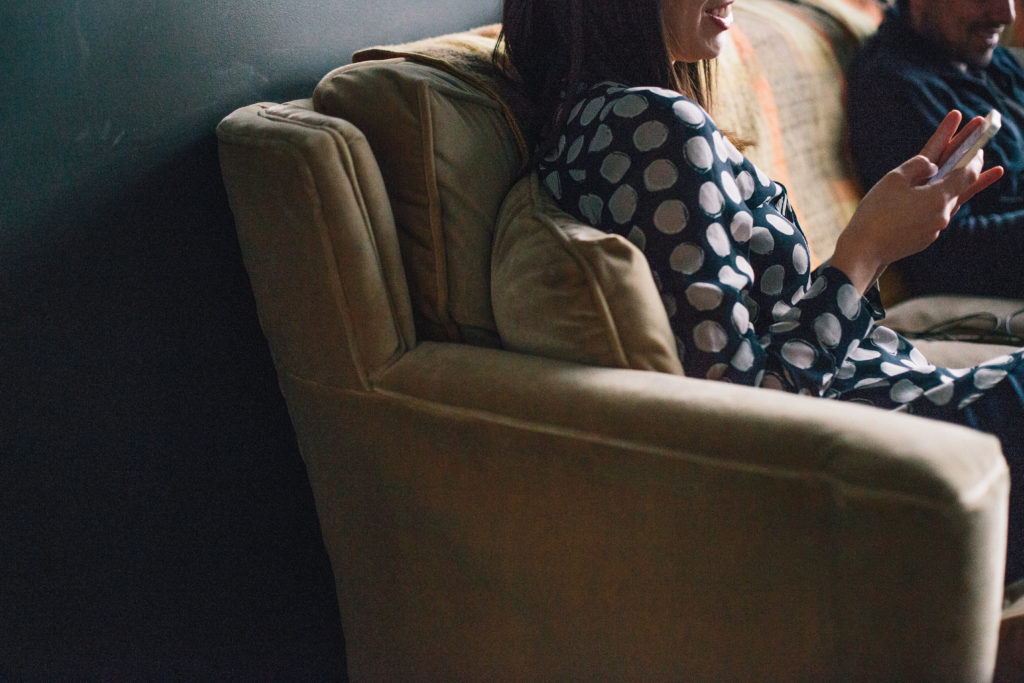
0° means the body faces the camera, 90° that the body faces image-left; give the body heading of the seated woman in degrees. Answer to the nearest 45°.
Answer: approximately 270°

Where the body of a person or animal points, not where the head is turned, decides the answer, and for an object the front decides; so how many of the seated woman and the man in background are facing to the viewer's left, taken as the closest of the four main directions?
0

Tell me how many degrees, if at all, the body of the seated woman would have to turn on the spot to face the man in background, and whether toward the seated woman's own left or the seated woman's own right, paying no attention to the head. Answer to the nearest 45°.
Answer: approximately 90° to the seated woman's own left

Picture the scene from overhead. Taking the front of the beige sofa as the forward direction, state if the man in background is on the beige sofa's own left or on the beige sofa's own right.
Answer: on the beige sofa's own left

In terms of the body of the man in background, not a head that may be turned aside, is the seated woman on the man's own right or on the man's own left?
on the man's own right

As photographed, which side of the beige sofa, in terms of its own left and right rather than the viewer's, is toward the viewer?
right

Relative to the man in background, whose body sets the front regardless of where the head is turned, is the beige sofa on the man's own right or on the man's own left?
on the man's own right
